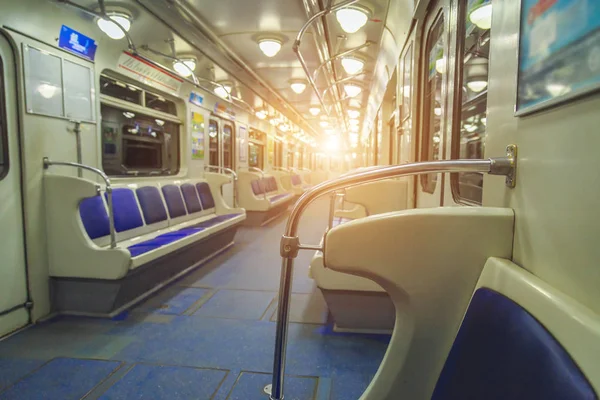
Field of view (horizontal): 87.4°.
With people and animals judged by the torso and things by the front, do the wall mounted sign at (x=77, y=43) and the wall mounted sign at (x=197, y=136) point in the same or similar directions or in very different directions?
same or similar directions

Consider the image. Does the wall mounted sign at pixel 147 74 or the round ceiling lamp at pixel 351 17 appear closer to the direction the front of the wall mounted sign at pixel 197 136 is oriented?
the round ceiling lamp

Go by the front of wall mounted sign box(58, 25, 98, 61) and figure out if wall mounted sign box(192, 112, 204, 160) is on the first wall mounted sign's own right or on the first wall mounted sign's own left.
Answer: on the first wall mounted sign's own left

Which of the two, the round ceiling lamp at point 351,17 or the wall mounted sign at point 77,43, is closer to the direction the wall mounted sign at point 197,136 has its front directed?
the round ceiling lamp

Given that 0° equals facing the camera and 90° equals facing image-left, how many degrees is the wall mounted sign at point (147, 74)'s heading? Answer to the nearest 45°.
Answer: approximately 315°

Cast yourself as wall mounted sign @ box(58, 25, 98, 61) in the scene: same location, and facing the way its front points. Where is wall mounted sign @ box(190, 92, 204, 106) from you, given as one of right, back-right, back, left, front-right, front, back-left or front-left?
left

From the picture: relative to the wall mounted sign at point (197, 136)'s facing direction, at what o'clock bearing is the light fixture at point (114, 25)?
The light fixture is roughly at 2 o'clock from the wall mounted sign.

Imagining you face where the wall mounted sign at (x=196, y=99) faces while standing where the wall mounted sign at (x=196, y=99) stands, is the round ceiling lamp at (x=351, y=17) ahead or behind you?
ahead

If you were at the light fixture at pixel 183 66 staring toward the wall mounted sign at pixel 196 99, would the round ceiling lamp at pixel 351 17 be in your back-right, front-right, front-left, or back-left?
back-right

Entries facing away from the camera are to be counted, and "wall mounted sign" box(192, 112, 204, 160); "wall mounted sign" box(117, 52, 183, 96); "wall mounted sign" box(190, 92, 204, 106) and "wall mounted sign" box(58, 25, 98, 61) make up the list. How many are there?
0

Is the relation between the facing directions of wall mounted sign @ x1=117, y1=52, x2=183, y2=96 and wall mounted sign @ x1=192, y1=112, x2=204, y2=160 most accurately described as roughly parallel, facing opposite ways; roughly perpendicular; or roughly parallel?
roughly parallel

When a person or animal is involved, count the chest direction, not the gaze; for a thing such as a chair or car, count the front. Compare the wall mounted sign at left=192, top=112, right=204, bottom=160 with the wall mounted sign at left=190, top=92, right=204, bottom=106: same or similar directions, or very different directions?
same or similar directions

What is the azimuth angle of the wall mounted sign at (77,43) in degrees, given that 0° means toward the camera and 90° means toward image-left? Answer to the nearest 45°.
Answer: approximately 315°

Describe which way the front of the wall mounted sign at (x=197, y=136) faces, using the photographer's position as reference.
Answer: facing the viewer and to the right of the viewer

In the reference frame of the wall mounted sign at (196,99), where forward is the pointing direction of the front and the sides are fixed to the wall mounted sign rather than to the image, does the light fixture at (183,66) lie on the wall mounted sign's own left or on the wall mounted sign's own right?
on the wall mounted sign's own right
